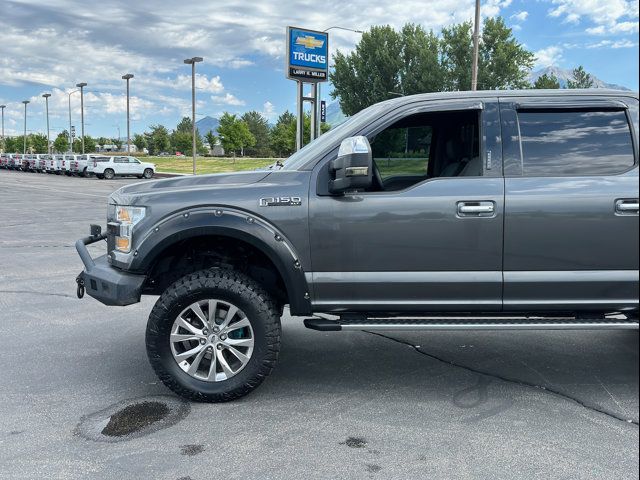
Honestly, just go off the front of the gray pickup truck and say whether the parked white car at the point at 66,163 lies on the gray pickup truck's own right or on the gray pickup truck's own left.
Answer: on the gray pickup truck's own right

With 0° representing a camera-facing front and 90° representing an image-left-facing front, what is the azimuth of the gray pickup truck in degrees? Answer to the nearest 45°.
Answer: approximately 90°

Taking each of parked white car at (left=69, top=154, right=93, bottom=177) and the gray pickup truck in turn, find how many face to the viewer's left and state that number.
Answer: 1

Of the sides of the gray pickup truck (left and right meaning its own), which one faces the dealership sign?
right

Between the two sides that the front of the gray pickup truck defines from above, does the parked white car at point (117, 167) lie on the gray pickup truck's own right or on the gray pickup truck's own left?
on the gray pickup truck's own right
